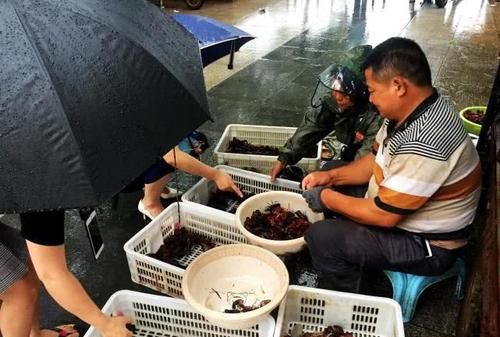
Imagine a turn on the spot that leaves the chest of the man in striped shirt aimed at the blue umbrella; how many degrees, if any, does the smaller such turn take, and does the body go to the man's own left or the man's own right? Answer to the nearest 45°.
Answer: approximately 45° to the man's own right

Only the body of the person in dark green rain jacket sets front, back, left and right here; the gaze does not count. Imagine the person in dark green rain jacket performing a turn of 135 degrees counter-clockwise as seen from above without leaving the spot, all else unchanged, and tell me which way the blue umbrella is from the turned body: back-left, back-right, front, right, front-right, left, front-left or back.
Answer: back-left

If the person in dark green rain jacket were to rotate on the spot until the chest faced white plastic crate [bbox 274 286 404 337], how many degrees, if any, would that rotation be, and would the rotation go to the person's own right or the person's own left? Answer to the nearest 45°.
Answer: approximately 45° to the person's own left

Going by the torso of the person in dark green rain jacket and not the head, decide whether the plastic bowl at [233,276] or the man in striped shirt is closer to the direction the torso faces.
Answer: the plastic bowl

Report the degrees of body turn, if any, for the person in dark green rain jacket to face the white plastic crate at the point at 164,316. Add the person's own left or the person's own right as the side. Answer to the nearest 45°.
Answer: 0° — they already face it

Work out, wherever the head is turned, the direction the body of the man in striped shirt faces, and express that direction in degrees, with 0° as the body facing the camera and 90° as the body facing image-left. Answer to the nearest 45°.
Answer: approximately 90°

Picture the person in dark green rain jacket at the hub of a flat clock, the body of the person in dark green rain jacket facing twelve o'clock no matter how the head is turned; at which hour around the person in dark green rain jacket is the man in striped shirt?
The man in striped shirt is roughly at 10 o'clock from the person in dark green rain jacket.

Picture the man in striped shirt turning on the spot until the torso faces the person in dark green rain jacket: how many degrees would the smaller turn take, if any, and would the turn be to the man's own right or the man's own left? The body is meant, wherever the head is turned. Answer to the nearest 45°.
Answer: approximately 45° to the man's own right

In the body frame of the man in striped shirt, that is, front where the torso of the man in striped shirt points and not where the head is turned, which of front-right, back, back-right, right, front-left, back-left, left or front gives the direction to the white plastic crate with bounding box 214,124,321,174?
front-right

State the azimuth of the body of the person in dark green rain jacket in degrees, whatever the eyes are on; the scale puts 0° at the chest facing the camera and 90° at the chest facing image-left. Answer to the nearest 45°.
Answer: approximately 45°
